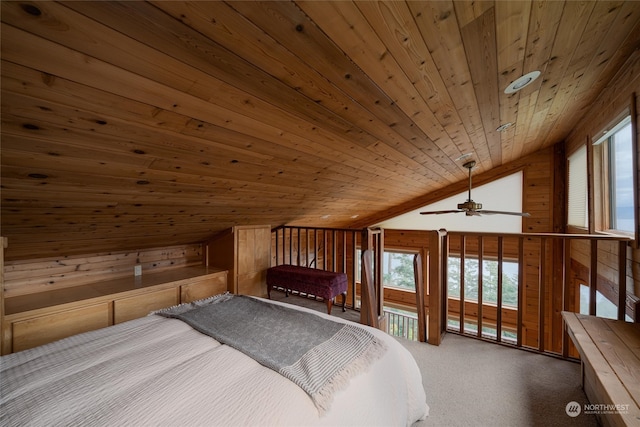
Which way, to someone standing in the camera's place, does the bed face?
facing away from the viewer and to the right of the viewer

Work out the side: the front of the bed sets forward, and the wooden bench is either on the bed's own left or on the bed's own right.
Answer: on the bed's own right
